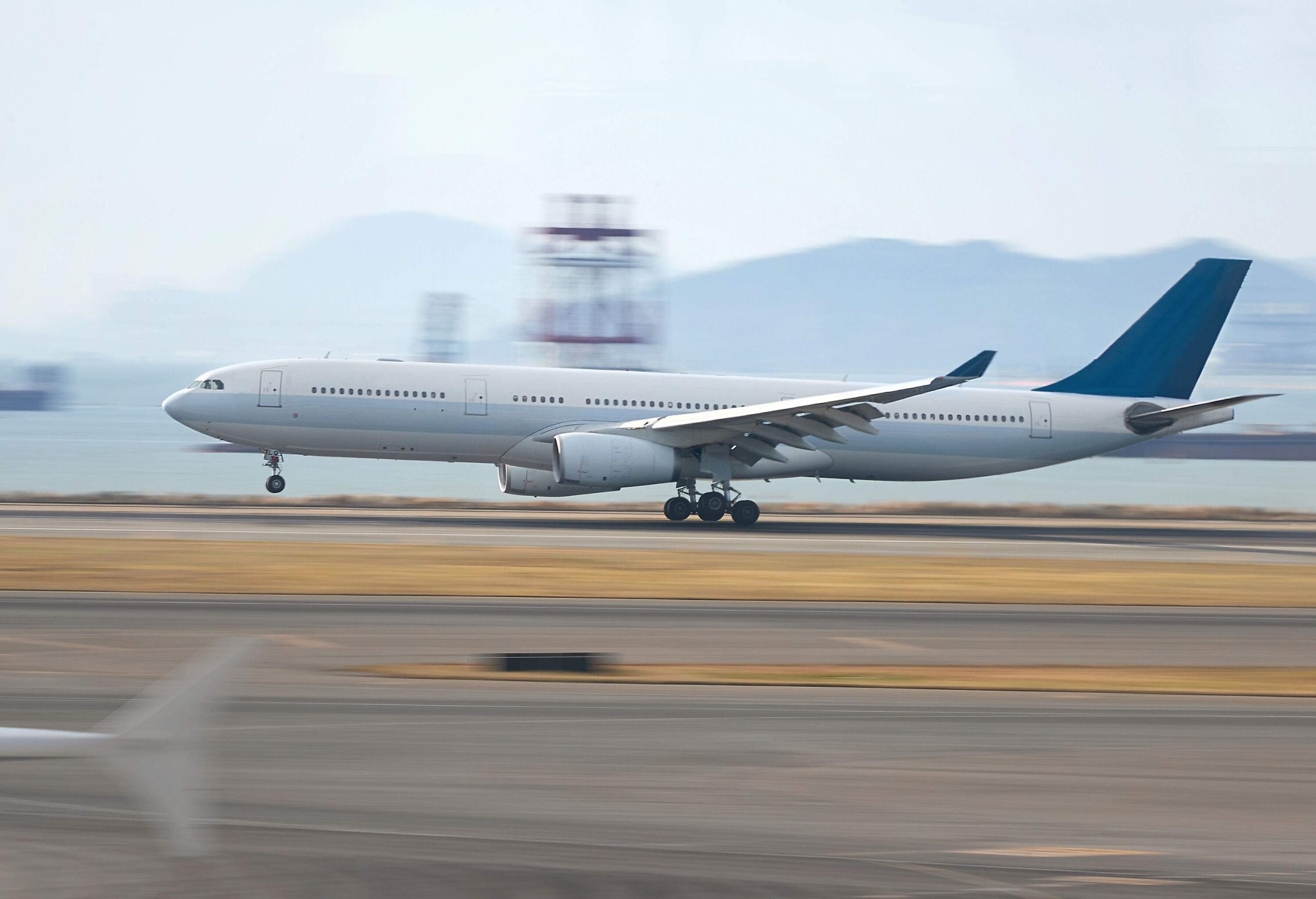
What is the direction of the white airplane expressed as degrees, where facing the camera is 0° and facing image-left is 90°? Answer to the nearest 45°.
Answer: approximately 90°

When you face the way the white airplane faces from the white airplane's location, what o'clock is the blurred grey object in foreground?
The blurred grey object in foreground is roughly at 9 o'clock from the white airplane.
